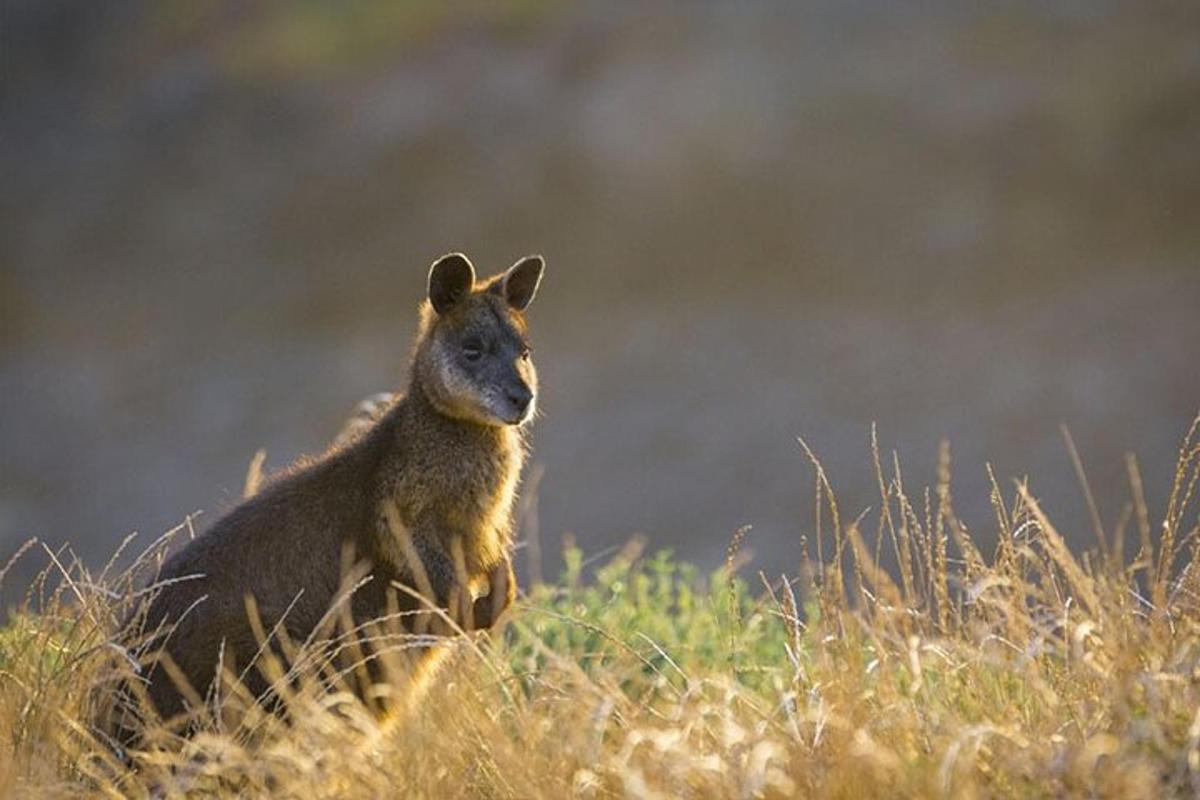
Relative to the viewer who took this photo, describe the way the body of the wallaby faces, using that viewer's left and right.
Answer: facing the viewer and to the right of the viewer
